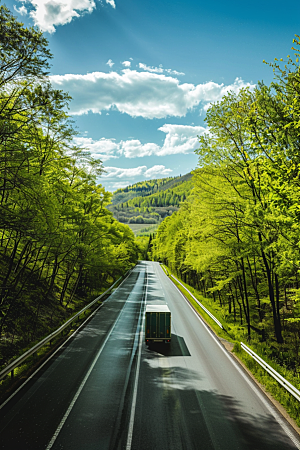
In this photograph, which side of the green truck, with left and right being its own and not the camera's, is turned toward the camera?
back

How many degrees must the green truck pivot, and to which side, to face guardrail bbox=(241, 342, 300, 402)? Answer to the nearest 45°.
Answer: approximately 135° to its right
